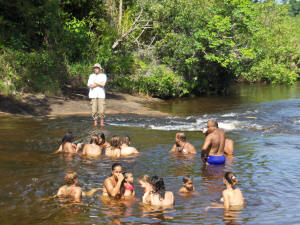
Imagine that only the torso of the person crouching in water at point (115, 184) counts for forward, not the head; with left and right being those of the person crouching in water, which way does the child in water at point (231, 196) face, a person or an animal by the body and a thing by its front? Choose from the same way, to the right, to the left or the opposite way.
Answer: the opposite way

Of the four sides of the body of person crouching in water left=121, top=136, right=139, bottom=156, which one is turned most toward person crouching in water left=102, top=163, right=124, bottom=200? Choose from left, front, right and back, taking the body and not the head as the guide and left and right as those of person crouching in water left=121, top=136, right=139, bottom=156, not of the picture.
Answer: back

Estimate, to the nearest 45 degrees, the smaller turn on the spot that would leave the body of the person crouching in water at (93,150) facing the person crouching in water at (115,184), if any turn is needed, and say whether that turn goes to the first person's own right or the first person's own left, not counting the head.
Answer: approximately 180°

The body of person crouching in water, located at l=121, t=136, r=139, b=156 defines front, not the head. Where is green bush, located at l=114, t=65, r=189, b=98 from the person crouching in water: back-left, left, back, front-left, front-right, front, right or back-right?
front

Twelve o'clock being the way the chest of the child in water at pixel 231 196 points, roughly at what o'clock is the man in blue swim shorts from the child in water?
The man in blue swim shorts is roughly at 1 o'clock from the child in water.

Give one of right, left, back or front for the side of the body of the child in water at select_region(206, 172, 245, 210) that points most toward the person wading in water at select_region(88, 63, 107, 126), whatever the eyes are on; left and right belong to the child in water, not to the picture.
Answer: front

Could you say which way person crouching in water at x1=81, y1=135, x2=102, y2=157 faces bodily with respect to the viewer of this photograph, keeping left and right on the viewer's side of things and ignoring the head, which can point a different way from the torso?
facing away from the viewer

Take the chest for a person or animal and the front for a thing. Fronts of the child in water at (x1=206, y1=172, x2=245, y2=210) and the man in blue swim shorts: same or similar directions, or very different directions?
same or similar directions

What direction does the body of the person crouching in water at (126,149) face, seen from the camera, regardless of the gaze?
away from the camera

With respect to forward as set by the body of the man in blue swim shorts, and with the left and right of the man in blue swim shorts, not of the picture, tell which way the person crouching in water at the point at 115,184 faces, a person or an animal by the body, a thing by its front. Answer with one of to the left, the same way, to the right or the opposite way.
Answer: the opposite way

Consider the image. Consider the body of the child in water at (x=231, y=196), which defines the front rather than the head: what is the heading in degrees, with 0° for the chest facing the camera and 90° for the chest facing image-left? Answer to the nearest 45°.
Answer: approximately 135°

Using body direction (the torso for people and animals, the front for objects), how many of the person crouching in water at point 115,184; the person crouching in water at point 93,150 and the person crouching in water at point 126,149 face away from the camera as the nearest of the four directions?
2

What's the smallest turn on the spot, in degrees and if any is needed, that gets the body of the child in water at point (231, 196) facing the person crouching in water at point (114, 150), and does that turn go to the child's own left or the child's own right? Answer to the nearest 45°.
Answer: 0° — they already face them

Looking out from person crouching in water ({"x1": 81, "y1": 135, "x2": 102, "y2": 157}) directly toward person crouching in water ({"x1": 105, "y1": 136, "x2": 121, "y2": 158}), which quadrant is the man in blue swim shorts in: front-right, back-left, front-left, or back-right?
front-right

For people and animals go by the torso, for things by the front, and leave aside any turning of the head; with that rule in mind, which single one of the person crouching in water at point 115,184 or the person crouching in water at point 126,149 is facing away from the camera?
the person crouching in water at point 126,149
